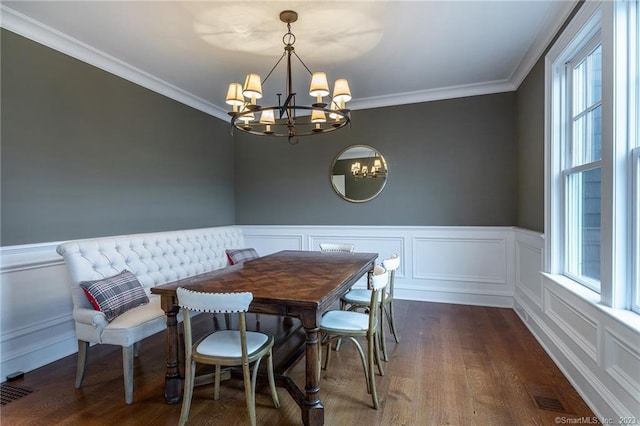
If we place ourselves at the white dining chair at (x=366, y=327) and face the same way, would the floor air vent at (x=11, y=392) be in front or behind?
in front

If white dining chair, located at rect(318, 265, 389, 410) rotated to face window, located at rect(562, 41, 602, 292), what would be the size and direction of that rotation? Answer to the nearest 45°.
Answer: approximately 180°

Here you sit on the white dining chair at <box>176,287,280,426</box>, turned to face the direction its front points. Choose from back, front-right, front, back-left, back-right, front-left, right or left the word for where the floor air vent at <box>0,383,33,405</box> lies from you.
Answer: left

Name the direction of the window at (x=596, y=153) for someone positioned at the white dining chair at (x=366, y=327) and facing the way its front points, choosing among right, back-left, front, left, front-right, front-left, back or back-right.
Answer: back

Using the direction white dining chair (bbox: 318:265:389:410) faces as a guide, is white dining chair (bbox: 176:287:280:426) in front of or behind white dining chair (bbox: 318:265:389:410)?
in front

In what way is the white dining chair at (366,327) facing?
to the viewer's left

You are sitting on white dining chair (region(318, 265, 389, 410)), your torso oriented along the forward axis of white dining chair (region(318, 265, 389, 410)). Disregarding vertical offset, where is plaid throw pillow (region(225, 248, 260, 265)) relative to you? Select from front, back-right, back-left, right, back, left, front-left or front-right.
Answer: front-right

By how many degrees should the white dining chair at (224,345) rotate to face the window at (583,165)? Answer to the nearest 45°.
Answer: approximately 45° to its right

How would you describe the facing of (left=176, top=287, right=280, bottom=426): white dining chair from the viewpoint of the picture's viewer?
facing away from the viewer and to the right of the viewer

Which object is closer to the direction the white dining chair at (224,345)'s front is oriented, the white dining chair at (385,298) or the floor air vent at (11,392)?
the white dining chair

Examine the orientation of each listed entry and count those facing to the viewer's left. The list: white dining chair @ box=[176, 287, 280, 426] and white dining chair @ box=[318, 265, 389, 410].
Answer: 1

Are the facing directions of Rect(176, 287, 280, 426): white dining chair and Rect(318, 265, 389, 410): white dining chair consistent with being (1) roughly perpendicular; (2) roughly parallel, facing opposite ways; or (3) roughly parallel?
roughly perpendicular

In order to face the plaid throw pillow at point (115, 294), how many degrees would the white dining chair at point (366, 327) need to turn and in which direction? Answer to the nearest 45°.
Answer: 0° — it already faces it
